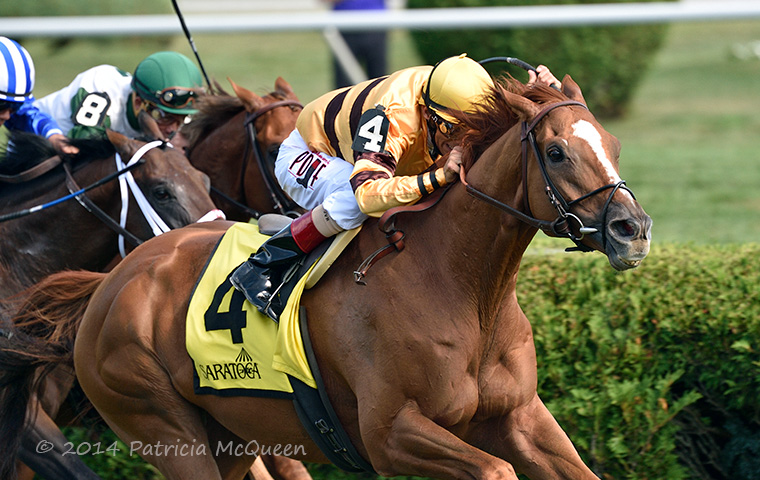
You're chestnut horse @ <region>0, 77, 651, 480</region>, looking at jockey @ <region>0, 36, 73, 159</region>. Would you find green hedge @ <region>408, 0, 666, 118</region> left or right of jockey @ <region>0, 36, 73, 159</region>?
right

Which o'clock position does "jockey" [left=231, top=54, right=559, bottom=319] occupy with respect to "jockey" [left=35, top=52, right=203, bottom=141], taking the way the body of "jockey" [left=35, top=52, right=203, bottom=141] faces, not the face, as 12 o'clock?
"jockey" [left=231, top=54, right=559, bottom=319] is roughly at 1 o'clock from "jockey" [left=35, top=52, right=203, bottom=141].

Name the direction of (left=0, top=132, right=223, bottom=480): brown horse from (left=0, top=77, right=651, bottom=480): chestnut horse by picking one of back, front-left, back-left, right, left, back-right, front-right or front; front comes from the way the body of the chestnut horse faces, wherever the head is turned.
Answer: back

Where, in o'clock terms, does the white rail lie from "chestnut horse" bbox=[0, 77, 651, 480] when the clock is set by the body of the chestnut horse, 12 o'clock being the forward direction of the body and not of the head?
The white rail is roughly at 8 o'clock from the chestnut horse.

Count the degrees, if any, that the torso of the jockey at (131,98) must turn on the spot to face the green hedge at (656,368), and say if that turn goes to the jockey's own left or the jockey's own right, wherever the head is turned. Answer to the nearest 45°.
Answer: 0° — they already face it

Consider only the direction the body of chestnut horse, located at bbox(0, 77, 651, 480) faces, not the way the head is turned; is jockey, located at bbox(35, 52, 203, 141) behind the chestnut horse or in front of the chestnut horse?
behind

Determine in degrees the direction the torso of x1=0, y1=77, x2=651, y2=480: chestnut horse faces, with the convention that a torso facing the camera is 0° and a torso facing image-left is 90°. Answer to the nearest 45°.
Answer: approximately 315°
